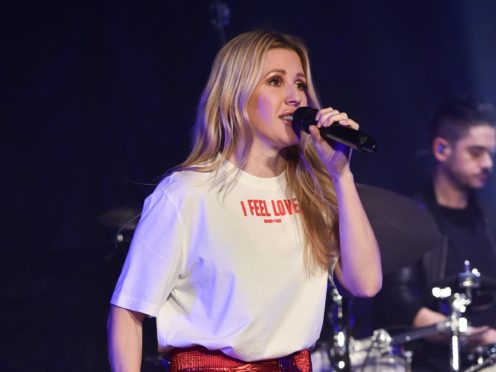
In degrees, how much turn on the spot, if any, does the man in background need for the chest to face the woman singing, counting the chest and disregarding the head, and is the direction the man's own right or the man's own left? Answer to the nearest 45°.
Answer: approximately 45° to the man's own right

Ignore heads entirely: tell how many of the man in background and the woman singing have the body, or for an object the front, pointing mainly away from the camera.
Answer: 0

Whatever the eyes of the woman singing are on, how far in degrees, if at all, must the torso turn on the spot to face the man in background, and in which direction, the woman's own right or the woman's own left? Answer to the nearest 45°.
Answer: approximately 90° to the woman's own left

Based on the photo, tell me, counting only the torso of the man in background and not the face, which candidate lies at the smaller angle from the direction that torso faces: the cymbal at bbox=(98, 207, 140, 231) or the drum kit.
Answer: the drum kit

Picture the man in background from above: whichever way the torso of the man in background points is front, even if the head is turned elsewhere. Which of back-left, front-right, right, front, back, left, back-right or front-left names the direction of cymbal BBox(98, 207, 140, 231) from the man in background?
right

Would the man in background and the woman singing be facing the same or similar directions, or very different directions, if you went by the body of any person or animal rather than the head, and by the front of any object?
same or similar directions

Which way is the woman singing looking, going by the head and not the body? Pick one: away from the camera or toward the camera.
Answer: toward the camera

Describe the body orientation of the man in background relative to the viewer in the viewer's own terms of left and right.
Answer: facing the viewer and to the right of the viewer
